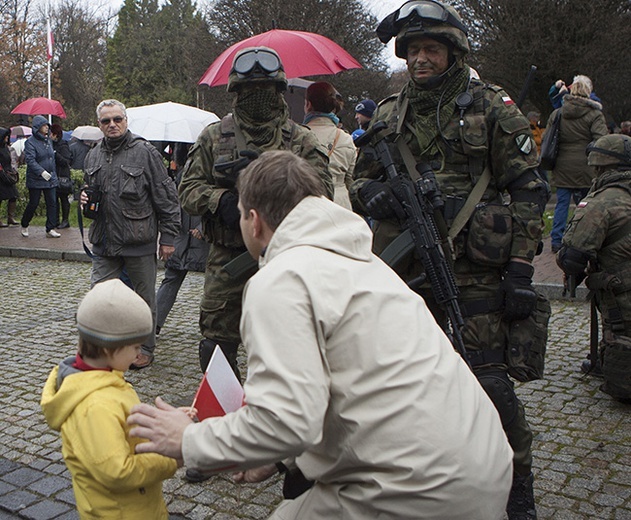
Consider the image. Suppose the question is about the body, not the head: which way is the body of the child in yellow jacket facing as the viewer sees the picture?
to the viewer's right

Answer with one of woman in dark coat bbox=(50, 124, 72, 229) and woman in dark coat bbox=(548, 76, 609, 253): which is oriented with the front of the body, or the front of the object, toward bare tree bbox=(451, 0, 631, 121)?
woman in dark coat bbox=(548, 76, 609, 253)

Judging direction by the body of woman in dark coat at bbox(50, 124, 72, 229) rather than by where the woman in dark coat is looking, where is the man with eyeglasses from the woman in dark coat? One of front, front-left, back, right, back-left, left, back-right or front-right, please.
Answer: left

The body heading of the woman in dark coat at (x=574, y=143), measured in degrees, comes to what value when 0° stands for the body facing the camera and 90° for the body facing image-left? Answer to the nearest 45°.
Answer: approximately 180°

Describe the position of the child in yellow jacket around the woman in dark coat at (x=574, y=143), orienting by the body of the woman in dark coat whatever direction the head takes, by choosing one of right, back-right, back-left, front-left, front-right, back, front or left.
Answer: back

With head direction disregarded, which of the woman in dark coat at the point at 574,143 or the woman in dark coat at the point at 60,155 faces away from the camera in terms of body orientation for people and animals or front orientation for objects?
the woman in dark coat at the point at 574,143

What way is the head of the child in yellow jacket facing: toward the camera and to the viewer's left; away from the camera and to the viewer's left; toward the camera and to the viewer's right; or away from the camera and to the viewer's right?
away from the camera and to the viewer's right

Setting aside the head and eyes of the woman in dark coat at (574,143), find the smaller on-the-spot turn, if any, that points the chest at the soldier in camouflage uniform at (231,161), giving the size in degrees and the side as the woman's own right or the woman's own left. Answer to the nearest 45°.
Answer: approximately 180°

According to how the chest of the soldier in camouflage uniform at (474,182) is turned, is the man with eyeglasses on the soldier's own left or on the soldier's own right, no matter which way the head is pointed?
on the soldier's own right

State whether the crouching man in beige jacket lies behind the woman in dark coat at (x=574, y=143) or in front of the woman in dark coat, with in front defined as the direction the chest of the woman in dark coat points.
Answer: behind

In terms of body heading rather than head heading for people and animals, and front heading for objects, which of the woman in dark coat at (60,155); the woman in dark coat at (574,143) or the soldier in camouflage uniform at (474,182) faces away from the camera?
the woman in dark coat at (574,143)

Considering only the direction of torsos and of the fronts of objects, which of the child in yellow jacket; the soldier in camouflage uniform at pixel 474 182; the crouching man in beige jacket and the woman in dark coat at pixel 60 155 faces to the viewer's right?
the child in yellow jacket
